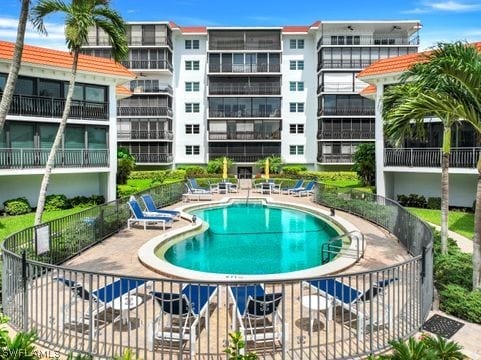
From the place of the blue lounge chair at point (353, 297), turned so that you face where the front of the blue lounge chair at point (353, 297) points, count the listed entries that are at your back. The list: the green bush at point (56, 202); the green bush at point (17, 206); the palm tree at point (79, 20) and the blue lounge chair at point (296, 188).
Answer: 0

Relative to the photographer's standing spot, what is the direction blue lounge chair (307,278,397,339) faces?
facing away from the viewer and to the left of the viewer

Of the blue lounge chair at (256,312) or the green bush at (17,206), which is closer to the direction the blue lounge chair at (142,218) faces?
the blue lounge chair

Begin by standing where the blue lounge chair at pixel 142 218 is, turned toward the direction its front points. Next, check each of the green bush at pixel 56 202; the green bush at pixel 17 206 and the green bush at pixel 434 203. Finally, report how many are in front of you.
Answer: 1

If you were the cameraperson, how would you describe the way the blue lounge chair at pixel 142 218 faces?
facing to the right of the viewer

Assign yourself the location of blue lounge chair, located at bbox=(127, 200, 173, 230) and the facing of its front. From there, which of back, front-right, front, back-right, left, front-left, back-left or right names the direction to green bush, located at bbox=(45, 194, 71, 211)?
back-left

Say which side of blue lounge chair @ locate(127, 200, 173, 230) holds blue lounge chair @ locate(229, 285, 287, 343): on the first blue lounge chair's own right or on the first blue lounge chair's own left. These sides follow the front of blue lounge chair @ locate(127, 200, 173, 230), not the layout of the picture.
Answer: on the first blue lounge chair's own right

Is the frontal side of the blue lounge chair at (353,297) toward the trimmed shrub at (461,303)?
no

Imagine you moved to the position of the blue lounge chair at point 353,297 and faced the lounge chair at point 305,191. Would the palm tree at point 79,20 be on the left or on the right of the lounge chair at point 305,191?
left

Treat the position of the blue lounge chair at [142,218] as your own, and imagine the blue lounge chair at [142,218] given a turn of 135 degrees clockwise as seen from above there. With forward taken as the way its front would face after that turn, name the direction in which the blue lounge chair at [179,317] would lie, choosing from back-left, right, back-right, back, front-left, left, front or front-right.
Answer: front-left

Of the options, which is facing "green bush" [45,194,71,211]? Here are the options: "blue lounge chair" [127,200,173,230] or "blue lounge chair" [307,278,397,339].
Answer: "blue lounge chair" [307,278,397,339]

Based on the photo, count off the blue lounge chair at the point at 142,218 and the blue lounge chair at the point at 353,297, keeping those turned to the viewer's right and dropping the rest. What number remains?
1
